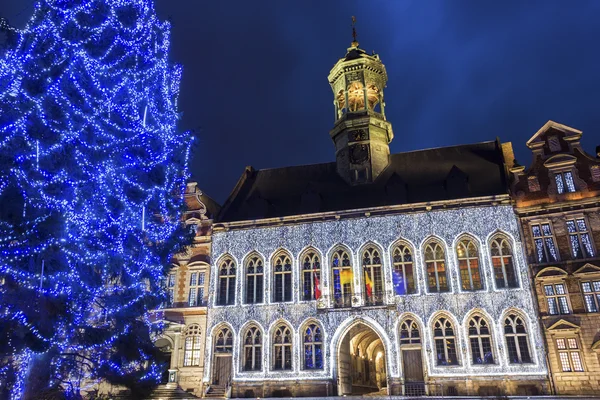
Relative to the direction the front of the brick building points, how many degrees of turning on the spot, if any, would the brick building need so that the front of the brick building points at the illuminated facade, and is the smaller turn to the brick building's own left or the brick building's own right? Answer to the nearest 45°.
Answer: approximately 90° to the brick building's own right

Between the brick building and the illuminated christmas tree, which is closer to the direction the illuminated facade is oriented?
the illuminated christmas tree

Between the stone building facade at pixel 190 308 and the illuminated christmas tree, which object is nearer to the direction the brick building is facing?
the illuminated christmas tree

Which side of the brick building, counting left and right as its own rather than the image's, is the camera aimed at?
front

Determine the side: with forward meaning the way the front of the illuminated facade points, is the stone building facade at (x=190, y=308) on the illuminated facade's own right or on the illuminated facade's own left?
on the illuminated facade's own right

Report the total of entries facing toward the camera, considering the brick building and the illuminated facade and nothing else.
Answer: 2

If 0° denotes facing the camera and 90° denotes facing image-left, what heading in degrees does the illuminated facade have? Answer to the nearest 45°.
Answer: approximately 0°

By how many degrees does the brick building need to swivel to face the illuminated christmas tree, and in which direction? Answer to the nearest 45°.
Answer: approximately 45° to its right

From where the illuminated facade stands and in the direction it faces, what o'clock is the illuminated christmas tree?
The illuminated christmas tree is roughly at 1 o'clock from the illuminated facade.

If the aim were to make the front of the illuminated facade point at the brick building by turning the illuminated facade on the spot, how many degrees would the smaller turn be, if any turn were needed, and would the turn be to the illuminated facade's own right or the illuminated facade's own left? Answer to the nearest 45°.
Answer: approximately 90° to the illuminated facade's own left

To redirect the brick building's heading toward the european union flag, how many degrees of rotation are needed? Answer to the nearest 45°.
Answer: approximately 90° to its right

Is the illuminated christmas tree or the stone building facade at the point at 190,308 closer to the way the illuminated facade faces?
the illuminated christmas tree
